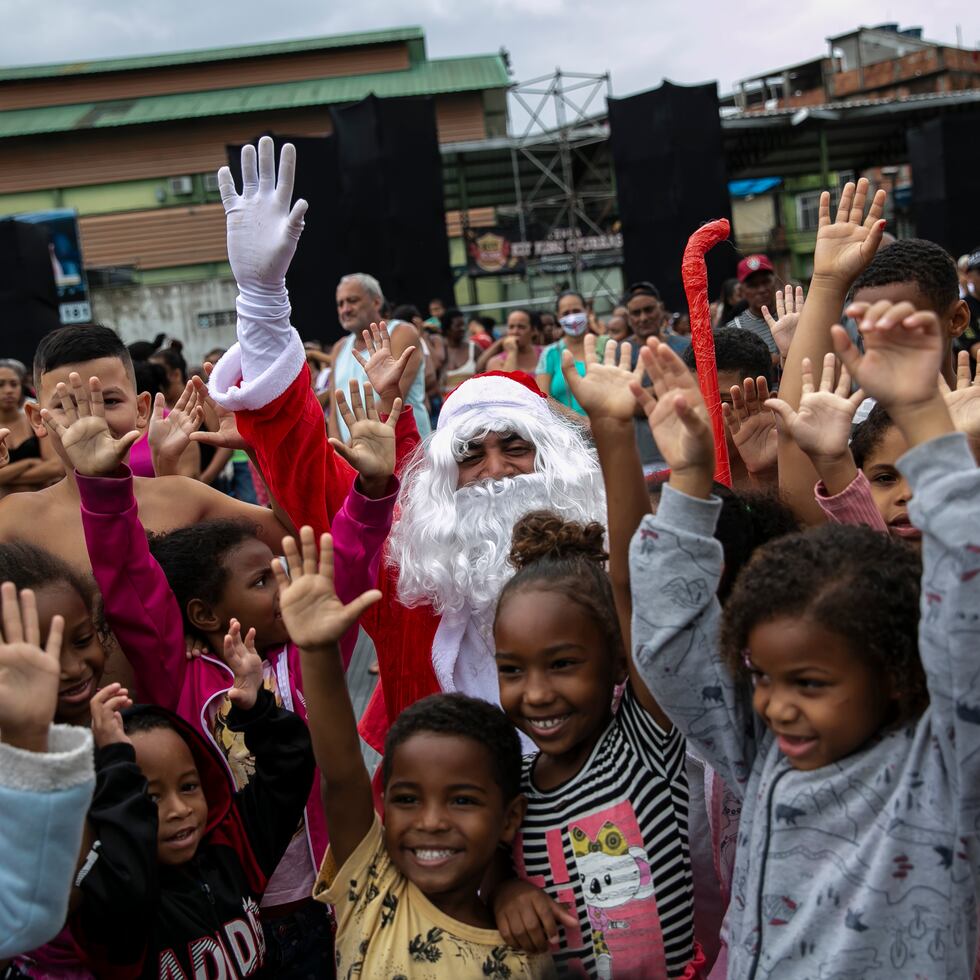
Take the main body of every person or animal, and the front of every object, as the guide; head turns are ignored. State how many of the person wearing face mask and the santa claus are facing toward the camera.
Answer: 2

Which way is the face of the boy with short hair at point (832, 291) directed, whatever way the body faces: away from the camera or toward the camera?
toward the camera

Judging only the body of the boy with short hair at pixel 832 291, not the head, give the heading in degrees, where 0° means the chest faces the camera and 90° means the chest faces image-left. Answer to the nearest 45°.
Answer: approximately 45°

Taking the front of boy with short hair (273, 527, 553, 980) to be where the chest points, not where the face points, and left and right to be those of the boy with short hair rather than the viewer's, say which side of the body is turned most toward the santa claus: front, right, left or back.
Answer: back

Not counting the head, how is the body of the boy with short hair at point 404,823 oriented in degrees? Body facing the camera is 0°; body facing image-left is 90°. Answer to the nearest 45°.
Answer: approximately 0°

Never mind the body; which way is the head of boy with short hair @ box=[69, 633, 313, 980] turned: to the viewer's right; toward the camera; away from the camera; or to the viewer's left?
toward the camera

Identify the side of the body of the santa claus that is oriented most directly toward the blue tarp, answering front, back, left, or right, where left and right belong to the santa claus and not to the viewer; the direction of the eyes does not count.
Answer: back

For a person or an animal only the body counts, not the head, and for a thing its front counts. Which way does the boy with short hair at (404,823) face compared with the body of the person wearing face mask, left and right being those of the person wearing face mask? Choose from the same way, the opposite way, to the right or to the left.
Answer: the same way

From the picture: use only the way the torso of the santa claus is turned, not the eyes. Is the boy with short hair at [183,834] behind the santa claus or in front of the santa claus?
in front

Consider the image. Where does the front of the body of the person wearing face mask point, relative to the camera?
toward the camera

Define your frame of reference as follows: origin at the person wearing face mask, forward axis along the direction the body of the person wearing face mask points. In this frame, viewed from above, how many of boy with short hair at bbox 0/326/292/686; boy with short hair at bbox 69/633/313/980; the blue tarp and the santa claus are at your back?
1

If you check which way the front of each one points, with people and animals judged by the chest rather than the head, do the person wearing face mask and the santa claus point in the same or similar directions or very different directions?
same or similar directions

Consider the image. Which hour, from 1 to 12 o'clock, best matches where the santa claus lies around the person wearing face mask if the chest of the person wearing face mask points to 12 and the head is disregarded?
The santa claus is roughly at 12 o'clock from the person wearing face mask.

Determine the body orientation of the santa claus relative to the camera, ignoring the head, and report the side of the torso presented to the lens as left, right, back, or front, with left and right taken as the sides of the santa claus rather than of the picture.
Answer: front

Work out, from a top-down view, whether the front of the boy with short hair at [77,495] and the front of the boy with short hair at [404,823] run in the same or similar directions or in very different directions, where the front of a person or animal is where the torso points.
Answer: same or similar directions

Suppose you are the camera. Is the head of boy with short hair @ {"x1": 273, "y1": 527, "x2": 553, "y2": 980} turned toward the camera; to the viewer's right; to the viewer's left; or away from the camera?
toward the camera

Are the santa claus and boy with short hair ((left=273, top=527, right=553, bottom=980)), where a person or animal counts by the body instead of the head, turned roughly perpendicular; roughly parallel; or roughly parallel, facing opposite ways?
roughly parallel

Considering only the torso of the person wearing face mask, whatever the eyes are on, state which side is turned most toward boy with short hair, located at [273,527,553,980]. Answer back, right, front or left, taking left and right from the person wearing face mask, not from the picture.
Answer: front

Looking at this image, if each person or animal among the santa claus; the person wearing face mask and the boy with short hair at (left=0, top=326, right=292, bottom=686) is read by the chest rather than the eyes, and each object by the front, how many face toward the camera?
3
